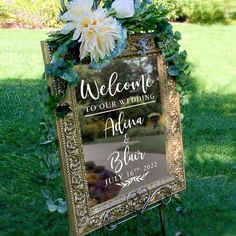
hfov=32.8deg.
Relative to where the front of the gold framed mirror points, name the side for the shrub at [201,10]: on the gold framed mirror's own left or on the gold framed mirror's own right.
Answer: on the gold framed mirror's own left
